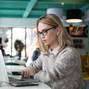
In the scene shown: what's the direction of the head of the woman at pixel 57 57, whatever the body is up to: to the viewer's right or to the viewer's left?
to the viewer's left

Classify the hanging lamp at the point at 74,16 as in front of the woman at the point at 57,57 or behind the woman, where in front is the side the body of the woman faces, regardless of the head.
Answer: behind

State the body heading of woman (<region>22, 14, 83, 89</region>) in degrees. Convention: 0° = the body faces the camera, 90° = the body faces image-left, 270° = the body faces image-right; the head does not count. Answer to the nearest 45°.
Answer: approximately 45°
